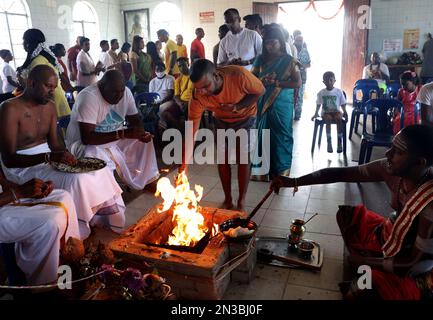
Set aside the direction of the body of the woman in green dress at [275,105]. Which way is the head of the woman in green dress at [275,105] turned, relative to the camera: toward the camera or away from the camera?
toward the camera

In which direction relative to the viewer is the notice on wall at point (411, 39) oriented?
toward the camera

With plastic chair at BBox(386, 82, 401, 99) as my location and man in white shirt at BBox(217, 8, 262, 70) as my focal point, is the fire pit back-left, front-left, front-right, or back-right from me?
front-left

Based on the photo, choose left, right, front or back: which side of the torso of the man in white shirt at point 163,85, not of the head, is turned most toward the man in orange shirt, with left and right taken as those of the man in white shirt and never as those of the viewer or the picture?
front

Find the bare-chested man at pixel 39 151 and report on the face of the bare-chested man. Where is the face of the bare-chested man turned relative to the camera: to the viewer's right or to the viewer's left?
to the viewer's right

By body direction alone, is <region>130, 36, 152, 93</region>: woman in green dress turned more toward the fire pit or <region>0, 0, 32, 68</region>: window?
the fire pit

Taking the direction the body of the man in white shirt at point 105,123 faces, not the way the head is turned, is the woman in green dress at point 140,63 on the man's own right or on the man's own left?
on the man's own left

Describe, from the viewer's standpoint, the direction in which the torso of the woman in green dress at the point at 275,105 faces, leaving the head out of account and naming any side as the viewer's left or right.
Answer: facing the viewer and to the left of the viewer

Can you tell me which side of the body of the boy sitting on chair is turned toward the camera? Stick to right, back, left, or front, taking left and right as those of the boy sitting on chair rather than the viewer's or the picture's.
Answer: front

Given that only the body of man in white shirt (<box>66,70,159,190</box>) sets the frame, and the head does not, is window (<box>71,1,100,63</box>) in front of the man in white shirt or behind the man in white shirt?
behind

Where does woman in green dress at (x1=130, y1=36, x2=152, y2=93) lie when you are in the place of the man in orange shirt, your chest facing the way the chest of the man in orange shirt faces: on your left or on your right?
on your right

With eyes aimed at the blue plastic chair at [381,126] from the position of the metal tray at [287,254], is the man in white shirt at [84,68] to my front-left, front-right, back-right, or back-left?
front-left

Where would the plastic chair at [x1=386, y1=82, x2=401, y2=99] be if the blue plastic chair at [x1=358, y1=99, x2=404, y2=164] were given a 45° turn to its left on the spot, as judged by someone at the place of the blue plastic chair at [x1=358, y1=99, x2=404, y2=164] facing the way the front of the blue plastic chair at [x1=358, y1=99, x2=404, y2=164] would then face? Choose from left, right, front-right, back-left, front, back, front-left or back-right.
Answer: back

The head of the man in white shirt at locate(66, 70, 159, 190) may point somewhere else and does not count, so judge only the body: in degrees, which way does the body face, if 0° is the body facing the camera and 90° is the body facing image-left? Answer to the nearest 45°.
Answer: approximately 315°
